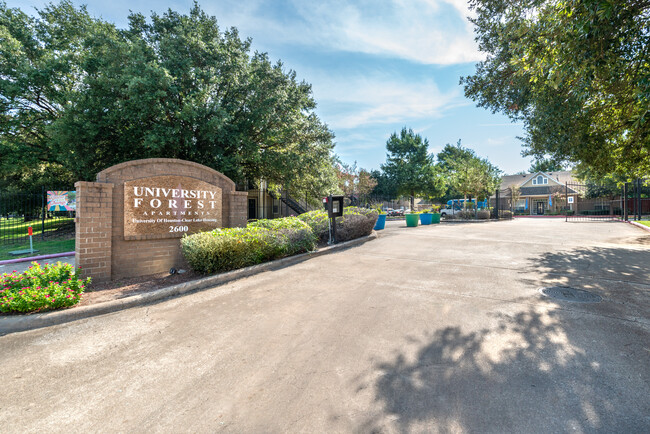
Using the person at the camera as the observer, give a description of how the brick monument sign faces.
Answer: facing the viewer and to the right of the viewer

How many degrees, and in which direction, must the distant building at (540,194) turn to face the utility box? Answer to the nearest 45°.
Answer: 0° — it already faces it

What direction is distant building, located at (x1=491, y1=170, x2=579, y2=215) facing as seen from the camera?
toward the camera

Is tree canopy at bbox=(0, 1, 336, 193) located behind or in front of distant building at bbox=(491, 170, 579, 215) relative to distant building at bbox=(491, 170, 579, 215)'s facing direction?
in front

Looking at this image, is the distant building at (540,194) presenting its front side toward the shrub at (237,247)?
yes

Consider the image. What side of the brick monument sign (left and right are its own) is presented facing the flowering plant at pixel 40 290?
right

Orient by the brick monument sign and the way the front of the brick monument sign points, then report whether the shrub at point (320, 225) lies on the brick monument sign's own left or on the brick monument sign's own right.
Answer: on the brick monument sign's own left

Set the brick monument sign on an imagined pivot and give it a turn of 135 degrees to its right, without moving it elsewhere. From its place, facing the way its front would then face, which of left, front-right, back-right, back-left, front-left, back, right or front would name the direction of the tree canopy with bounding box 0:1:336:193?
right

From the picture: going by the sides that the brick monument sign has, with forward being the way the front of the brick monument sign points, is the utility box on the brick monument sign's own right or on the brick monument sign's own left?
on the brick monument sign's own left

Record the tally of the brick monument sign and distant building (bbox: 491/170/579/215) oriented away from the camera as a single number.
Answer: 0

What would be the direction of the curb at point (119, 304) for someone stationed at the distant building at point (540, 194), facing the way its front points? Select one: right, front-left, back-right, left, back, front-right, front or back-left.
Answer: front

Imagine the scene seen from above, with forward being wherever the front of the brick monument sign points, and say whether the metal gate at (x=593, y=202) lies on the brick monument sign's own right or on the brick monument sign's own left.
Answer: on the brick monument sign's own left

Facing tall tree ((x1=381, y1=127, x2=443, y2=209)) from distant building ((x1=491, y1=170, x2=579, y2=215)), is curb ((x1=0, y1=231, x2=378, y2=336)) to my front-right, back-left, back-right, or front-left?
front-left
